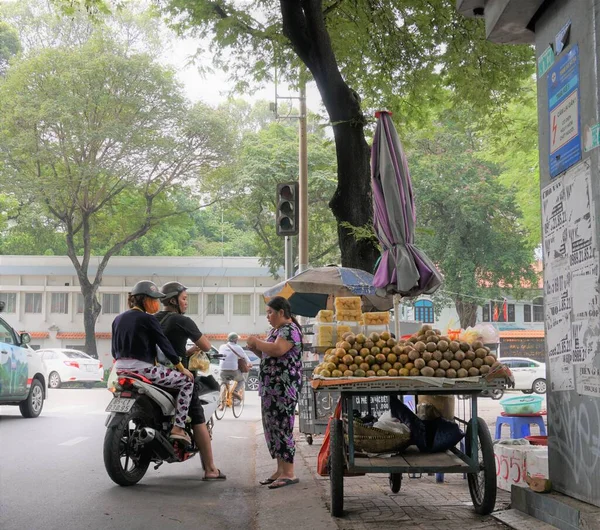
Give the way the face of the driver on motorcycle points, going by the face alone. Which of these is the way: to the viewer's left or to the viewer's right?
to the viewer's right

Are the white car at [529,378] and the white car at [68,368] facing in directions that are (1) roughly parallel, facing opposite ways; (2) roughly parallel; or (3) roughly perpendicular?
roughly parallel

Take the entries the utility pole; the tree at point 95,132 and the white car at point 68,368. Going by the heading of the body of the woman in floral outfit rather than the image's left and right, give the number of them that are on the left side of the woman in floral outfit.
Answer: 0

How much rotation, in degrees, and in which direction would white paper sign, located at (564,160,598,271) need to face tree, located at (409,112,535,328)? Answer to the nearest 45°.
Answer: approximately 135° to its right

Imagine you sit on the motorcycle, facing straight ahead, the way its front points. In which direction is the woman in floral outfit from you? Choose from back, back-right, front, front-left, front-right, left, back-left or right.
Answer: front-right

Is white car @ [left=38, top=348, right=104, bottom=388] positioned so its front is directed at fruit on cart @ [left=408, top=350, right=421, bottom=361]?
no

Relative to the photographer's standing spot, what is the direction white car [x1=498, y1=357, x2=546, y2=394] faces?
facing to the left of the viewer

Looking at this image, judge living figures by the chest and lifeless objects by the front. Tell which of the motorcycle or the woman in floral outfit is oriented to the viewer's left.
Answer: the woman in floral outfit

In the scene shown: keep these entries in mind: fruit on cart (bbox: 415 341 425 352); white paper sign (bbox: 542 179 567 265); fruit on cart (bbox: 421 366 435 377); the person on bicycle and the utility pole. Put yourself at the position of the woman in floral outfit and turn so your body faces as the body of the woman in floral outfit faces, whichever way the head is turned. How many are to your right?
2

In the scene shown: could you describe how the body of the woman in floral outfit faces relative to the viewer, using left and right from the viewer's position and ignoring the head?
facing to the left of the viewer

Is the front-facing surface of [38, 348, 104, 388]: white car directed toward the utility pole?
no

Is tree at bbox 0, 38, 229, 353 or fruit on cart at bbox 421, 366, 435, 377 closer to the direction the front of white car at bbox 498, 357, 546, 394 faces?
the tree

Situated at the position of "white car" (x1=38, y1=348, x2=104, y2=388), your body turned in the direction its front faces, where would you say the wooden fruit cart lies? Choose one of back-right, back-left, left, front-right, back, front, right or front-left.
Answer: back-left
